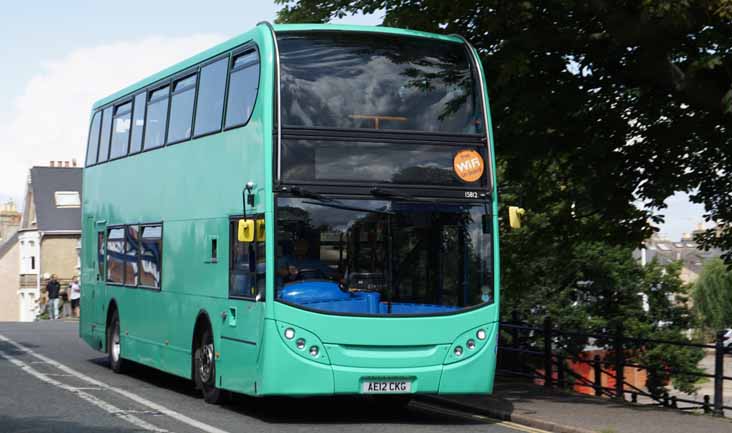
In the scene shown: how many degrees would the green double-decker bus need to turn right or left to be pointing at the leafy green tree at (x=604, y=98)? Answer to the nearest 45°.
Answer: approximately 90° to its left

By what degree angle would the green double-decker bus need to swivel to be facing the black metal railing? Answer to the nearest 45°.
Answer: approximately 90° to its left

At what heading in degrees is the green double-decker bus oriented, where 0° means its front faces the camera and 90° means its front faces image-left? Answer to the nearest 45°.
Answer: approximately 315°
